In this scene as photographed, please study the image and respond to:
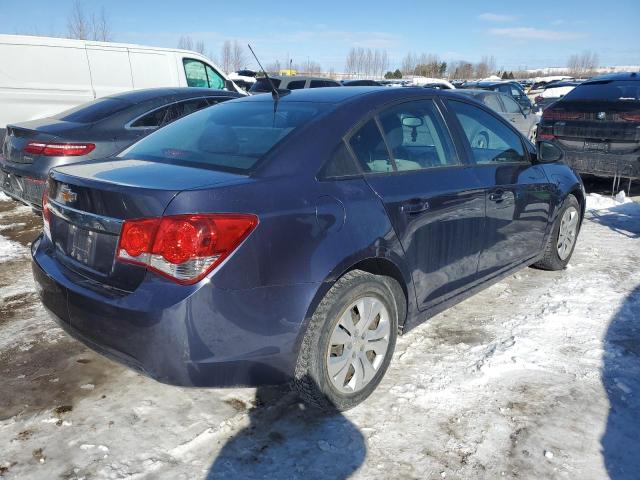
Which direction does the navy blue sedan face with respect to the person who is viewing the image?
facing away from the viewer and to the right of the viewer

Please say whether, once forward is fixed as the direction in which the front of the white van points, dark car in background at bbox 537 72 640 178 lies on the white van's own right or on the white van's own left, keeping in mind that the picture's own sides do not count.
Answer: on the white van's own right

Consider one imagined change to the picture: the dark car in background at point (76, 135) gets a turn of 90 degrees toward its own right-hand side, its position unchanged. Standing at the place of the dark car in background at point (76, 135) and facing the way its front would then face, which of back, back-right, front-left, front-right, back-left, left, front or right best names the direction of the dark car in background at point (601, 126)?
front-left

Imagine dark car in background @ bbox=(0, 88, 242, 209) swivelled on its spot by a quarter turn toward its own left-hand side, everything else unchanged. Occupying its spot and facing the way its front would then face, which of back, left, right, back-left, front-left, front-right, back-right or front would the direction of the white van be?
front-right

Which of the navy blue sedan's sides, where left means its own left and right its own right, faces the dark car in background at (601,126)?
front

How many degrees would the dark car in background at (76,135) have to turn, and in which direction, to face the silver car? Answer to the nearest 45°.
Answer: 0° — it already faces it

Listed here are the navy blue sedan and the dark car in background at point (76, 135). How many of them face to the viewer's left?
0

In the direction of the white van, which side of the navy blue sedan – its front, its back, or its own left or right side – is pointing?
left

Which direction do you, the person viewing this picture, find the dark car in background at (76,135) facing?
facing away from the viewer and to the right of the viewer

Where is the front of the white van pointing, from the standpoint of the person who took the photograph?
facing away from the viewer and to the right of the viewer

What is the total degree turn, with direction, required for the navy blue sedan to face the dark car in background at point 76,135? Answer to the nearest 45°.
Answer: approximately 90° to its left

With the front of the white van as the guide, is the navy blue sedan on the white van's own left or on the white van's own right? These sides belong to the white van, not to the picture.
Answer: on the white van's own right
